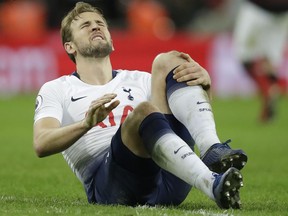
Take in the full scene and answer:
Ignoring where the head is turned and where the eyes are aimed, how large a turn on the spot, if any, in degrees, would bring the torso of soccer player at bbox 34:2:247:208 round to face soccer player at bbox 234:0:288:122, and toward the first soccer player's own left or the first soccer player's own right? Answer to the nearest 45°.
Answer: approximately 135° to the first soccer player's own left

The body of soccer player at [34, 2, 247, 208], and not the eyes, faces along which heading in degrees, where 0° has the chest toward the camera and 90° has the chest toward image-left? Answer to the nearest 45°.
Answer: approximately 315°
